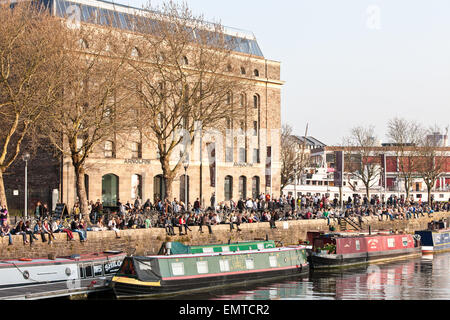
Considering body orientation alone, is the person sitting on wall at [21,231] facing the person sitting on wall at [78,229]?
no

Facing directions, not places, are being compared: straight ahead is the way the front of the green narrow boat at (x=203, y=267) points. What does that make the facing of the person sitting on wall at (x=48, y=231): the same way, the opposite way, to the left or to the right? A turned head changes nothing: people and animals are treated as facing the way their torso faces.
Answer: to the left

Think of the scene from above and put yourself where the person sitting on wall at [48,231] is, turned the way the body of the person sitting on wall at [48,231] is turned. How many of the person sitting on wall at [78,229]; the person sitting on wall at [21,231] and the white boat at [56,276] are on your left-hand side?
1

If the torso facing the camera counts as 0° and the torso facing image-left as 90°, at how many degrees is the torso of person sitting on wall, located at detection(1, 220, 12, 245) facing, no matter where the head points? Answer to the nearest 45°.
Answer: approximately 315°

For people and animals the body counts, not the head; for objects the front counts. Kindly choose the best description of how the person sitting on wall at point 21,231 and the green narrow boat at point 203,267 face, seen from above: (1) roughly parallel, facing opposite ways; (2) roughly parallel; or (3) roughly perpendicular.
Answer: roughly perpendicular

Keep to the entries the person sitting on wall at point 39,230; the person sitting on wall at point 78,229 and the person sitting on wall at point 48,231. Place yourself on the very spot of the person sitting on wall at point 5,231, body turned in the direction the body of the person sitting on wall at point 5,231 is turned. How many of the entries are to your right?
0

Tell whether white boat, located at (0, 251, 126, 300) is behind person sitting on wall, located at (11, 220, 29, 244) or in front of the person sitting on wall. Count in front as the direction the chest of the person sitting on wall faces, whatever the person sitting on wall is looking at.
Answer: in front

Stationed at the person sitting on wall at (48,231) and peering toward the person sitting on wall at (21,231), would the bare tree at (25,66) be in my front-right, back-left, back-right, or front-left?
front-right

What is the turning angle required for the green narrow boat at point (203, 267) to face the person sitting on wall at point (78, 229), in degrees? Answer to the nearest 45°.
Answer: approximately 90° to its right

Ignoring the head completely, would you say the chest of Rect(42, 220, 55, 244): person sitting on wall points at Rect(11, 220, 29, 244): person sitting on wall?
no

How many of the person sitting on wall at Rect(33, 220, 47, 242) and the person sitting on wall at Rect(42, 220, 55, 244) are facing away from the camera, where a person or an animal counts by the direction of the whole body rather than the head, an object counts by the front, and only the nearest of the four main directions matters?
0

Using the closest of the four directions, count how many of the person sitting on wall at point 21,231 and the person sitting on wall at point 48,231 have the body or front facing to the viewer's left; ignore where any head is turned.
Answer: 0

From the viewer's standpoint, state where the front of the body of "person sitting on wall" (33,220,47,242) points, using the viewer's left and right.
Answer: facing the viewer and to the right of the viewer

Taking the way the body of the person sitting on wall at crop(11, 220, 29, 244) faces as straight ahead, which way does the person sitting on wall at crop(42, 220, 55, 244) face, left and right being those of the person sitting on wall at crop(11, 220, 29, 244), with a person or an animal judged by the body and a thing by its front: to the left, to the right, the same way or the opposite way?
the same way

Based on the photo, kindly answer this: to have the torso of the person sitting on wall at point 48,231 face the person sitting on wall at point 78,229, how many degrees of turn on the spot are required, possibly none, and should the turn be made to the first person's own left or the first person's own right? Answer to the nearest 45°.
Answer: approximately 90° to the first person's own left

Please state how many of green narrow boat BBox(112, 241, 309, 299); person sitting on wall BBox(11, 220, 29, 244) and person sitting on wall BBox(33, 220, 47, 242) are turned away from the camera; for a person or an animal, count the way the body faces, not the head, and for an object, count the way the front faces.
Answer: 0
